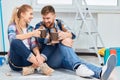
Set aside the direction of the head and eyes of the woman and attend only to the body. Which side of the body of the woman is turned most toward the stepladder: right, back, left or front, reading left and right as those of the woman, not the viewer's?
left

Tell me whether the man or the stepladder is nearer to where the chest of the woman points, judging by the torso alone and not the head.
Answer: the man

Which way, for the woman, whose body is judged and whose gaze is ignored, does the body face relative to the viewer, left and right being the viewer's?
facing the viewer and to the right of the viewer
